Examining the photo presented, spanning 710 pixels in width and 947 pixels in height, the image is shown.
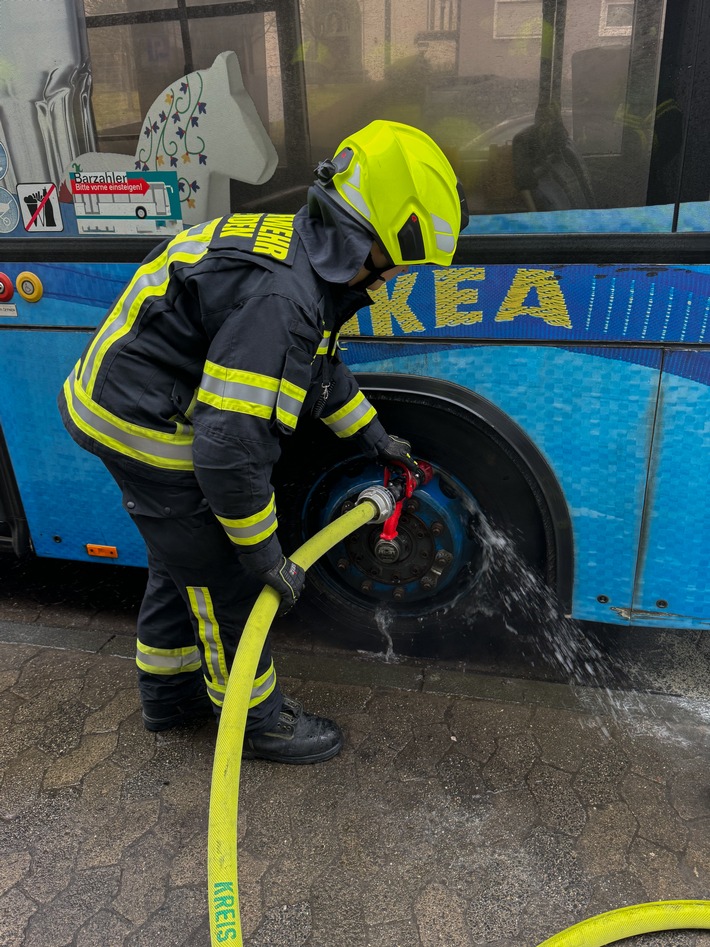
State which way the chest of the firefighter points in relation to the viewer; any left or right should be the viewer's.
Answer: facing to the right of the viewer

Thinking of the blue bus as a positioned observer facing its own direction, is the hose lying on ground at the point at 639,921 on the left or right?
on its right

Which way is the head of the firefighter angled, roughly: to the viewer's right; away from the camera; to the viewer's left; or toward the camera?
to the viewer's right
